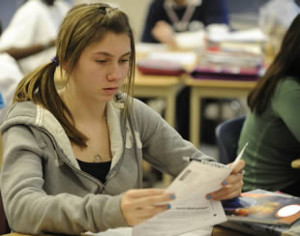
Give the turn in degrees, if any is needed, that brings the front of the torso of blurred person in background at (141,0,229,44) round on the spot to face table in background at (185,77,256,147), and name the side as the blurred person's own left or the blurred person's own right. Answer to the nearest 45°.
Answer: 0° — they already face it

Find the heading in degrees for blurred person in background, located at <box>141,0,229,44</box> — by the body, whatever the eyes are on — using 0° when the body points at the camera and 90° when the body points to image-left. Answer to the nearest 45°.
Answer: approximately 0°

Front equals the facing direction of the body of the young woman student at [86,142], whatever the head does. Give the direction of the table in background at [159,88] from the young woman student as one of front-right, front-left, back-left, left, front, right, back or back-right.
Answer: back-left

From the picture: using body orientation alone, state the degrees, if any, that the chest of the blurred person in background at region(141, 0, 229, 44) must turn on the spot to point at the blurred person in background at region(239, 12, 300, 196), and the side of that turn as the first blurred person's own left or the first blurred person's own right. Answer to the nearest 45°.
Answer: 0° — they already face them

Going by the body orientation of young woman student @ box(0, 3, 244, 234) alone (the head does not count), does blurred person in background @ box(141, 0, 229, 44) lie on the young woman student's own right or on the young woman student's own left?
on the young woman student's own left

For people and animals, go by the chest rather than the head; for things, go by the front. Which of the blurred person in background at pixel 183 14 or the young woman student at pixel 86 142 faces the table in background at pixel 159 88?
the blurred person in background

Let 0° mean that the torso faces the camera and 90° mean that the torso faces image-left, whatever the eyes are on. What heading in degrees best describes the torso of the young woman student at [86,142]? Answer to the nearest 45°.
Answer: approximately 315°

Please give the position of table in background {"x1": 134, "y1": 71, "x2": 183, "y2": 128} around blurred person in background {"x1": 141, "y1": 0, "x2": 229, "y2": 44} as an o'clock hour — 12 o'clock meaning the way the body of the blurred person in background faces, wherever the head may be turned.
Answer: The table in background is roughly at 12 o'clock from the blurred person in background.
